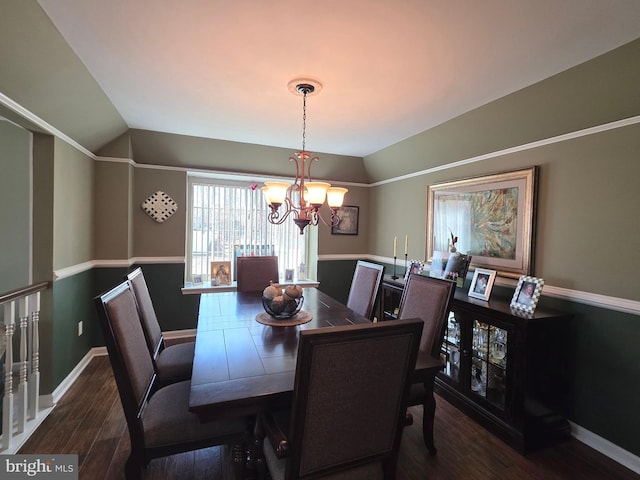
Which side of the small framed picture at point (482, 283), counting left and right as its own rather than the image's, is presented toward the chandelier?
front

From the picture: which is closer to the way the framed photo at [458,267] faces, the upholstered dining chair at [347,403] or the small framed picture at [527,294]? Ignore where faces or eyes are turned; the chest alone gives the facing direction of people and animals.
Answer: the upholstered dining chair

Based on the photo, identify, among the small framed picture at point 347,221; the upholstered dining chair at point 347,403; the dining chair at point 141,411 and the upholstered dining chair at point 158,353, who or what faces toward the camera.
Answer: the small framed picture

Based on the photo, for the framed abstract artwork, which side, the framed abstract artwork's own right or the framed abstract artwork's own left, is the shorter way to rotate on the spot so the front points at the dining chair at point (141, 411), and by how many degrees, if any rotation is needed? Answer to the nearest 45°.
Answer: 0° — it already faces it

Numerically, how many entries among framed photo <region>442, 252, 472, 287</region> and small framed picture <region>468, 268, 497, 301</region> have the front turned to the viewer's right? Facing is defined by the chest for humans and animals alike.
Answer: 0

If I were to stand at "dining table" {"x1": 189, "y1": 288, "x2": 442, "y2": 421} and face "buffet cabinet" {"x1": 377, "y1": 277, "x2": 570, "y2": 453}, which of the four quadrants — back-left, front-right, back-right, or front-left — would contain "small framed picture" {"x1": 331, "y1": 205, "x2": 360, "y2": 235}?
front-left

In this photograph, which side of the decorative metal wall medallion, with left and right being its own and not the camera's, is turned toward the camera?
front

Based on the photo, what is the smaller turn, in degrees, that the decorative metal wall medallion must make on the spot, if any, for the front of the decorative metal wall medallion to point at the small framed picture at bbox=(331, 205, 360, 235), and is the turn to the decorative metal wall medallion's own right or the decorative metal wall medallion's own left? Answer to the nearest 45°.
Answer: approximately 90° to the decorative metal wall medallion's own left

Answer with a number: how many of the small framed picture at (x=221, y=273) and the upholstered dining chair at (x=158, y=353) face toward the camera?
1

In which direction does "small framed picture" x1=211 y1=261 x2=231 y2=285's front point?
toward the camera

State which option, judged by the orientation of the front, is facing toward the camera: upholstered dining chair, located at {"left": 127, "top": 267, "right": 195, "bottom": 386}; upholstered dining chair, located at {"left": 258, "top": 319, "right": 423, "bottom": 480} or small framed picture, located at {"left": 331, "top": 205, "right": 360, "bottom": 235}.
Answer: the small framed picture

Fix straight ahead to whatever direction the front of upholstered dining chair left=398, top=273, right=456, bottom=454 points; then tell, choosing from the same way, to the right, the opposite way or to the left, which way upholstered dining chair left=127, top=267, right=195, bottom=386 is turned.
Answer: the opposite way

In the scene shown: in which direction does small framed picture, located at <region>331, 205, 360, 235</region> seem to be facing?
toward the camera

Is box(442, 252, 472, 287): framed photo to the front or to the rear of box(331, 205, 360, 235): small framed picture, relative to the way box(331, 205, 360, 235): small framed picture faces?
to the front

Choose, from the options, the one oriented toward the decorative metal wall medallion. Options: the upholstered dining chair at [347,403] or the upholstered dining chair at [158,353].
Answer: the upholstered dining chair at [347,403]

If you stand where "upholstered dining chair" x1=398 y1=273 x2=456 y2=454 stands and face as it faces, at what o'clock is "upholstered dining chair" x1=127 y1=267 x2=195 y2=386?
"upholstered dining chair" x1=127 y1=267 x2=195 y2=386 is roughly at 1 o'clock from "upholstered dining chair" x1=398 y1=273 x2=456 y2=454.

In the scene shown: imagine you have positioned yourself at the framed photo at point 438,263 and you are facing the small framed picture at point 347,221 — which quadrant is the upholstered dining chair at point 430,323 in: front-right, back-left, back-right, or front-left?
back-left

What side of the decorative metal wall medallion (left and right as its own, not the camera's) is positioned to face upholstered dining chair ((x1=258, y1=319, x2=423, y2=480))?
front
